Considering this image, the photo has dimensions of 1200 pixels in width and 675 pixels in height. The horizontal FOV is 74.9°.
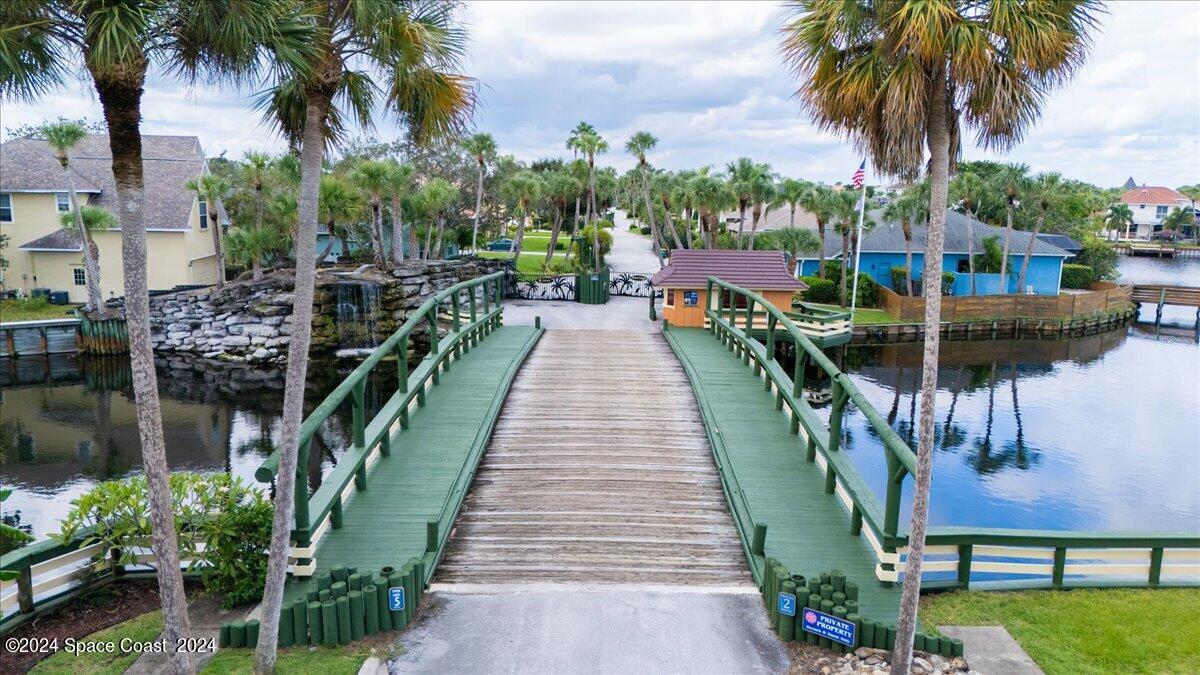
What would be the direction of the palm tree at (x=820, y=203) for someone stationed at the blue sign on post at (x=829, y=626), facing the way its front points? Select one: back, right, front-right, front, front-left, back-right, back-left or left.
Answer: back

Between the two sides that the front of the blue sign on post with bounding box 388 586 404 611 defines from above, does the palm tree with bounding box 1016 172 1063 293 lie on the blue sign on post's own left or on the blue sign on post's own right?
on the blue sign on post's own left

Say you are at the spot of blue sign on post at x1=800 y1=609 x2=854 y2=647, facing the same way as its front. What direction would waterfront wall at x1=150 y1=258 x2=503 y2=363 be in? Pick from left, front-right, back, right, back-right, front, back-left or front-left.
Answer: back-right

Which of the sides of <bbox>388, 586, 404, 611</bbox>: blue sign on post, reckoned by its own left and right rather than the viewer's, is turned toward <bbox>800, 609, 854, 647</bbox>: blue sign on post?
left

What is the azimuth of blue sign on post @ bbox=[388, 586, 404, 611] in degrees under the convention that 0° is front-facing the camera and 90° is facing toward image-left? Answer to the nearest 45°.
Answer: approximately 0°

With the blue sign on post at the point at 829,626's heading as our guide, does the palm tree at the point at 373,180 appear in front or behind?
behind

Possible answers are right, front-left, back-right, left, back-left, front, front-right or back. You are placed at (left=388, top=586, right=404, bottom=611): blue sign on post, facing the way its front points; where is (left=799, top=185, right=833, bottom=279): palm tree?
back-left

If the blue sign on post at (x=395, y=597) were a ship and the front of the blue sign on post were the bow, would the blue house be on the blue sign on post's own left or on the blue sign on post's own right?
on the blue sign on post's own left

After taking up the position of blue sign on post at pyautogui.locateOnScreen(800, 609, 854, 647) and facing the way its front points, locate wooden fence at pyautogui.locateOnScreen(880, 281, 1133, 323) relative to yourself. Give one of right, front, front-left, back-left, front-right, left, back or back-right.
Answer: back

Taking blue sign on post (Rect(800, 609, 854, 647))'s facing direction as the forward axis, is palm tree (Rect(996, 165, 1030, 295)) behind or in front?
behind

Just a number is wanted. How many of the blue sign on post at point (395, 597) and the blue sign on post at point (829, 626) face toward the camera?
2

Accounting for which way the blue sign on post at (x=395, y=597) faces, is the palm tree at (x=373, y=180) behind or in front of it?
behind

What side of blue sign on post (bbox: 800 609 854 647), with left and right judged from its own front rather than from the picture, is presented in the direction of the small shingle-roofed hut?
back

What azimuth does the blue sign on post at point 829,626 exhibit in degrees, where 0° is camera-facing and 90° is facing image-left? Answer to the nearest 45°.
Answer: approximately 0°
